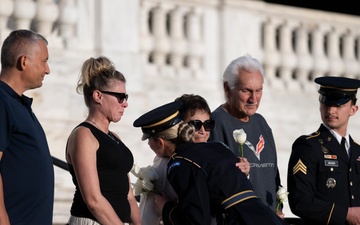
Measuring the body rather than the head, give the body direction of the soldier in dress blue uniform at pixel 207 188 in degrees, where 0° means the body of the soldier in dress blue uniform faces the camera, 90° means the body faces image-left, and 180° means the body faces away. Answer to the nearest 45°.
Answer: approximately 135°

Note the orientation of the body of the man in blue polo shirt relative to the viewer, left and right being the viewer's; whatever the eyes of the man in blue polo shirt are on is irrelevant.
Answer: facing to the right of the viewer

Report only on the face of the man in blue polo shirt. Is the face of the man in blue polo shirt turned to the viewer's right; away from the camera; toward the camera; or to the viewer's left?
to the viewer's right

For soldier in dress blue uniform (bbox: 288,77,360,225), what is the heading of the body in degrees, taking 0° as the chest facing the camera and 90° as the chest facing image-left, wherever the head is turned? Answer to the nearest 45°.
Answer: approximately 315°

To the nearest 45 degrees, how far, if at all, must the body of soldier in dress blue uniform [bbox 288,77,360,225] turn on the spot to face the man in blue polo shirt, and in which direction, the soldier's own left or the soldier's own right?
approximately 90° to the soldier's own right

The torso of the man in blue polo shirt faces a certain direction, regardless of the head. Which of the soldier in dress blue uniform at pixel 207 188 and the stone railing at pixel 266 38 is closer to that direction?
the soldier in dress blue uniform

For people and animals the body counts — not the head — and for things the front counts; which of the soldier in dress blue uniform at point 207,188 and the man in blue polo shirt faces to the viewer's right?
the man in blue polo shirt

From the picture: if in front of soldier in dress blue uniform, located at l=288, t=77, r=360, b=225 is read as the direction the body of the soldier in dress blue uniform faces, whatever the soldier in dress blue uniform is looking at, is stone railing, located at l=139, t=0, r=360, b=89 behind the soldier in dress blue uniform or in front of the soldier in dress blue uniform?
behind
